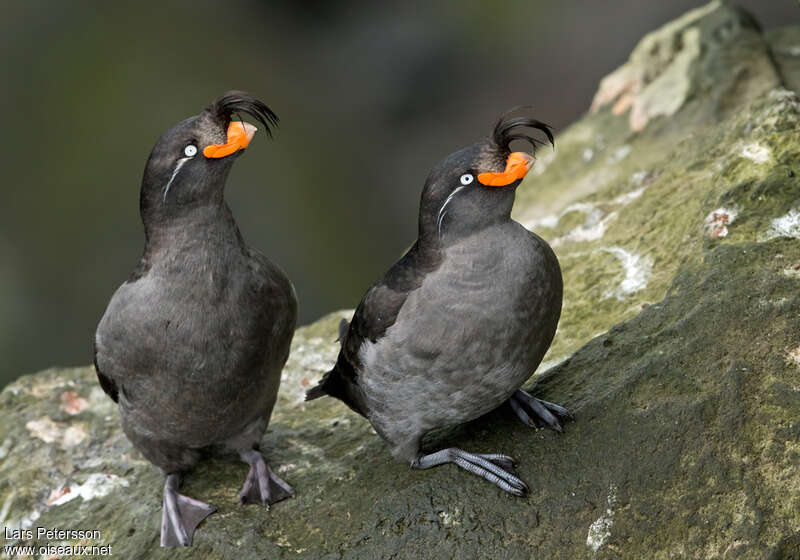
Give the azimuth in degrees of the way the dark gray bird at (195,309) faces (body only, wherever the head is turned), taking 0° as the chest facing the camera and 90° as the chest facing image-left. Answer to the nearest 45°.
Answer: approximately 315°
